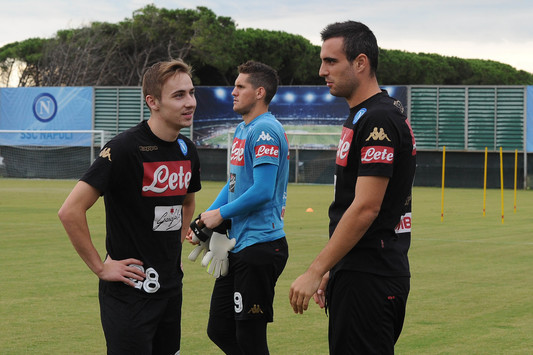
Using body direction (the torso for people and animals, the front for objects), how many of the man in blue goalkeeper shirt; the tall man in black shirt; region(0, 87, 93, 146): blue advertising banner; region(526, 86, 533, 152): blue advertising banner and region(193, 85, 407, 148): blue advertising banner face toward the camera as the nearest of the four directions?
3

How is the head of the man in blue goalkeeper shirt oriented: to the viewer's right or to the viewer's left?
to the viewer's left

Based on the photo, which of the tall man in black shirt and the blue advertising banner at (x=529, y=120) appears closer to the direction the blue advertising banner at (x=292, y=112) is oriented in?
the tall man in black shirt

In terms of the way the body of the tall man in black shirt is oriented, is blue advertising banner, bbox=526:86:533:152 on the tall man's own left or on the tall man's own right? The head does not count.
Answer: on the tall man's own right

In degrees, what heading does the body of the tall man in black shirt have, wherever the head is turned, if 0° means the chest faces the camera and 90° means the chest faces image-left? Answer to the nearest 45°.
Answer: approximately 90°

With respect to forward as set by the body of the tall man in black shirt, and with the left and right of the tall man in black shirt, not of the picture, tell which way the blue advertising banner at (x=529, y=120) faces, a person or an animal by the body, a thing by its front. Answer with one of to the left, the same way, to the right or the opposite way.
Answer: to the left

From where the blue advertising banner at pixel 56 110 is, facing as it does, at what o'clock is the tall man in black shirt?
The tall man in black shirt is roughly at 12 o'clock from the blue advertising banner.

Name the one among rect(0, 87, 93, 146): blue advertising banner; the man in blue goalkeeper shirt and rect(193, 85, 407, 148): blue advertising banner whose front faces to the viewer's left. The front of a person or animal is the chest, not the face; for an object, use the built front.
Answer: the man in blue goalkeeper shirt

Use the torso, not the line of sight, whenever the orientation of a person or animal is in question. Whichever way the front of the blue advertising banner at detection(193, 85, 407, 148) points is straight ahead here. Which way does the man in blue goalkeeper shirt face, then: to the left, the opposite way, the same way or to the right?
to the right

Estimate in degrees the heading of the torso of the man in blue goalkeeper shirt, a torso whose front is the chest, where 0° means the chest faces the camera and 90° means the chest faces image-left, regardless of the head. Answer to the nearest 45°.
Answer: approximately 90°

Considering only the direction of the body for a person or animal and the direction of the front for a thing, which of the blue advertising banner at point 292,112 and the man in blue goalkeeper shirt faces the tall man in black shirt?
the blue advertising banner

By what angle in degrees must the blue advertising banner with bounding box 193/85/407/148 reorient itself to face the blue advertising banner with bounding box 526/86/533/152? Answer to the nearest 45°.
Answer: approximately 90° to its left

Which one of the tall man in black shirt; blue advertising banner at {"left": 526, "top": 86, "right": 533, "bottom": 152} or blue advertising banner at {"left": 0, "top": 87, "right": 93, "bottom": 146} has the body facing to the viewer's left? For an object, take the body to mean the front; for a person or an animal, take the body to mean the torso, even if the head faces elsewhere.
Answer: the tall man in black shirt

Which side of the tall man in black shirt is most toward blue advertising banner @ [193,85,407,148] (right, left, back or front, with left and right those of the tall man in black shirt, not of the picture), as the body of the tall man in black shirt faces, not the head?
right
